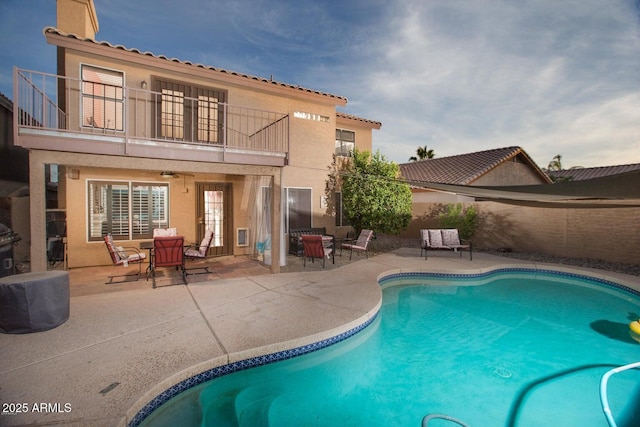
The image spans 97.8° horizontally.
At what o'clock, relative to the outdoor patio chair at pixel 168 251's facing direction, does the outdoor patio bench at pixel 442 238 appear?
the outdoor patio bench at pixel 442 238 is roughly at 3 o'clock from the outdoor patio chair at pixel 168 251.

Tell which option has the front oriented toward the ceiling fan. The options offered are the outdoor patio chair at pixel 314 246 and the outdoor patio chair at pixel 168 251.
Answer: the outdoor patio chair at pixel 168 251

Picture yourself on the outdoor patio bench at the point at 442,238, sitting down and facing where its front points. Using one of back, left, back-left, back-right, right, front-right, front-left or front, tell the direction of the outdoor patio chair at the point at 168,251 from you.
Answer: right

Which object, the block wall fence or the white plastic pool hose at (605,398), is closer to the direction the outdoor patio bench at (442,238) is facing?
the white plastic pool hose

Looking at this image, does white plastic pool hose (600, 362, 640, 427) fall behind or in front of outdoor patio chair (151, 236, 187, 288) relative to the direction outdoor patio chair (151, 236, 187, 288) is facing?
behind

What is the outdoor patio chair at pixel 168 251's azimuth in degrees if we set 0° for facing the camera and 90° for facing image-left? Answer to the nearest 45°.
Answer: approximately 180°

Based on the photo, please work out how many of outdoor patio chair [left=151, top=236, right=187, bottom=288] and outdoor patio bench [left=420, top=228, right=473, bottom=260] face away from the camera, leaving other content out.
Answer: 1

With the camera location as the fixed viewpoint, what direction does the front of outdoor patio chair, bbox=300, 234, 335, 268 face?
facing away from the viewer and to the right of the viewer

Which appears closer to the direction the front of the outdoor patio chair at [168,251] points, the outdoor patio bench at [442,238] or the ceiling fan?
the ceiling fan

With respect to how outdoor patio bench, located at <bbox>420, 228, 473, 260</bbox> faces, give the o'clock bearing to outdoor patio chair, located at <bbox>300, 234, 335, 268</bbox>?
outdoor patio chair, located at <bbox>300, 234, 335, 268</bbox> is roughly at 3 o'clock from outdoor patio bench, located at <bbox>420, 228, 473, 260</bbox>.

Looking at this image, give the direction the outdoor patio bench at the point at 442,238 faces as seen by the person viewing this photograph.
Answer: facing the viewer and to the right of the viewer
